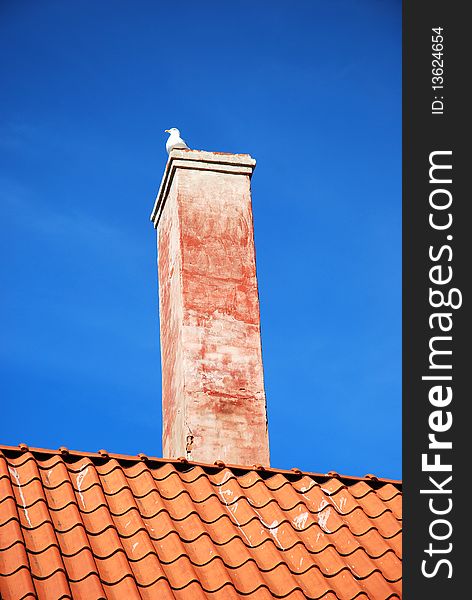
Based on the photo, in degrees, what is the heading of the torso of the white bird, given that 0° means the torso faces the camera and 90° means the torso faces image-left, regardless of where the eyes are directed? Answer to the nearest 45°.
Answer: approximately 90°
